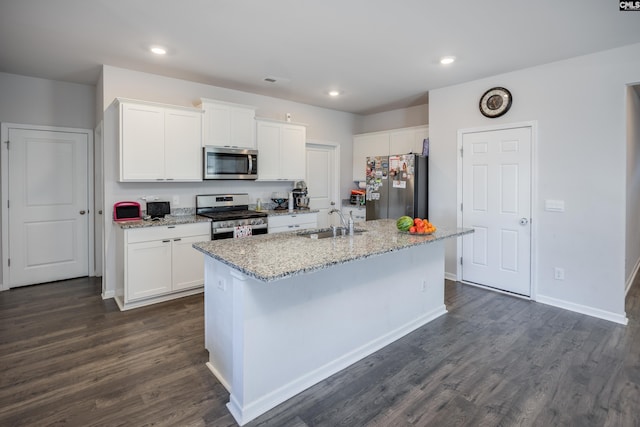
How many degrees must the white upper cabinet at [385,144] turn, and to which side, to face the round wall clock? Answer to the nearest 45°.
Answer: approximately 90° to its left

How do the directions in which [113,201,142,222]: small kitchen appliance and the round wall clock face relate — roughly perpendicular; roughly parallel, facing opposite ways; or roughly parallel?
roughly perpendicular

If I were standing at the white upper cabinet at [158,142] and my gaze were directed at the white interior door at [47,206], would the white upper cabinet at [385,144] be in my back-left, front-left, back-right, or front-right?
back-right

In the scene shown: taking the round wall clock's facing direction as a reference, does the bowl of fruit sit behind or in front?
in front

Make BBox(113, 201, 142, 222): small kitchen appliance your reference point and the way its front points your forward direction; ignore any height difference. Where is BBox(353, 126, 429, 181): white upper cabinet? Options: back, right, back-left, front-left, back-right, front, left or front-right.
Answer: left

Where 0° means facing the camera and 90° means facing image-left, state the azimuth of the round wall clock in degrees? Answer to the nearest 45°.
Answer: approximately 45°

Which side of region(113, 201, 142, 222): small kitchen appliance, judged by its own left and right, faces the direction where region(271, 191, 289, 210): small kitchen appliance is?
left

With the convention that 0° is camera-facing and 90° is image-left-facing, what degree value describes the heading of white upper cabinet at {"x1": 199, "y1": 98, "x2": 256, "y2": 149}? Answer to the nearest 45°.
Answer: approximately 315°

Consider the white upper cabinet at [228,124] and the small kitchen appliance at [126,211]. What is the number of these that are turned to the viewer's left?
0

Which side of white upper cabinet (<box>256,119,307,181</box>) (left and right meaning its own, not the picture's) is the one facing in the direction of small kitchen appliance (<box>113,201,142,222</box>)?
right

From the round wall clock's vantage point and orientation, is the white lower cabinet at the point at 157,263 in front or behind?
in front

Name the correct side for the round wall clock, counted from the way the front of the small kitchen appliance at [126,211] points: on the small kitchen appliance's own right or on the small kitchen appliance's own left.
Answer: on the small kitchen appliance's own left
